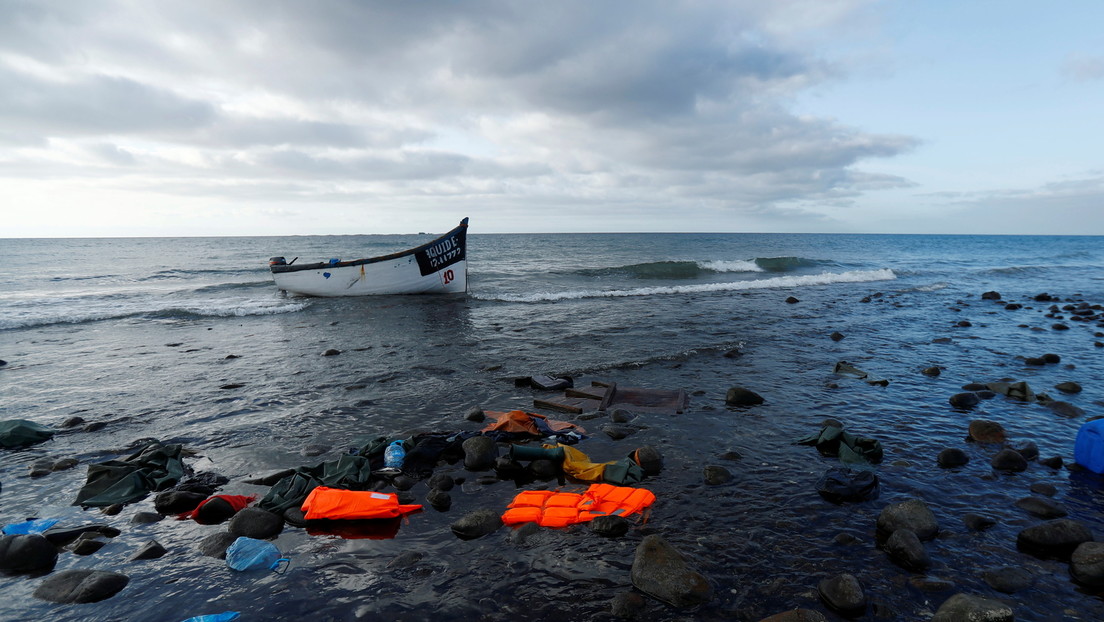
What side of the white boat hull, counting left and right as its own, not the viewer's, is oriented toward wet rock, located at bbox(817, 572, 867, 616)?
right

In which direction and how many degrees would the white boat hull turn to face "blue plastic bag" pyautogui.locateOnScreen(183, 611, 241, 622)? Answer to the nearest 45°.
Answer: approximately 90° to its right

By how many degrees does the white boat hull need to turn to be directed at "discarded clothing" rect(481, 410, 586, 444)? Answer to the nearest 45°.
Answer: approximately 90° to its right

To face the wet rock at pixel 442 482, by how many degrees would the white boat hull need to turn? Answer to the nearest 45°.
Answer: approximately 90° to its right

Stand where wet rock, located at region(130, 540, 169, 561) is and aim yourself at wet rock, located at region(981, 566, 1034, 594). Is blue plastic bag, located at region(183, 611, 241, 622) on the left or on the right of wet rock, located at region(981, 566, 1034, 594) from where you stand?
right

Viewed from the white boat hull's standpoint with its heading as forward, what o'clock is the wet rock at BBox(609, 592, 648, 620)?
The wet rock is roughly at 3 o'clock from the white boat hull.

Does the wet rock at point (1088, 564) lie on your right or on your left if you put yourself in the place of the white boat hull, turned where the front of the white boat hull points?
on your right

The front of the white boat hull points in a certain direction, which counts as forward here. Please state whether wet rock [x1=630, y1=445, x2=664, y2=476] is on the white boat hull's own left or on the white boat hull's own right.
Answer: on the white boat hull's own right

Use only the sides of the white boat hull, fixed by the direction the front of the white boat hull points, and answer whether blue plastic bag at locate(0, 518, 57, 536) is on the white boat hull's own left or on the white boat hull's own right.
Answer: on the white boat hull's own right

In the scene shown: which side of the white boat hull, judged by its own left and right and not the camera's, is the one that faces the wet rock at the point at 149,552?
right

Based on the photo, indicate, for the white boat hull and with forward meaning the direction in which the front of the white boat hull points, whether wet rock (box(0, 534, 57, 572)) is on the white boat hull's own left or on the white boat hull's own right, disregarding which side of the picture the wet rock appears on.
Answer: on the white boat hull's own right

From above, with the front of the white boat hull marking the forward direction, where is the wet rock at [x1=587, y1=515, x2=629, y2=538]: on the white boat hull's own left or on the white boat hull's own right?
on the white boat hull's own right

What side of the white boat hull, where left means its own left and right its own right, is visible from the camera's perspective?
right
